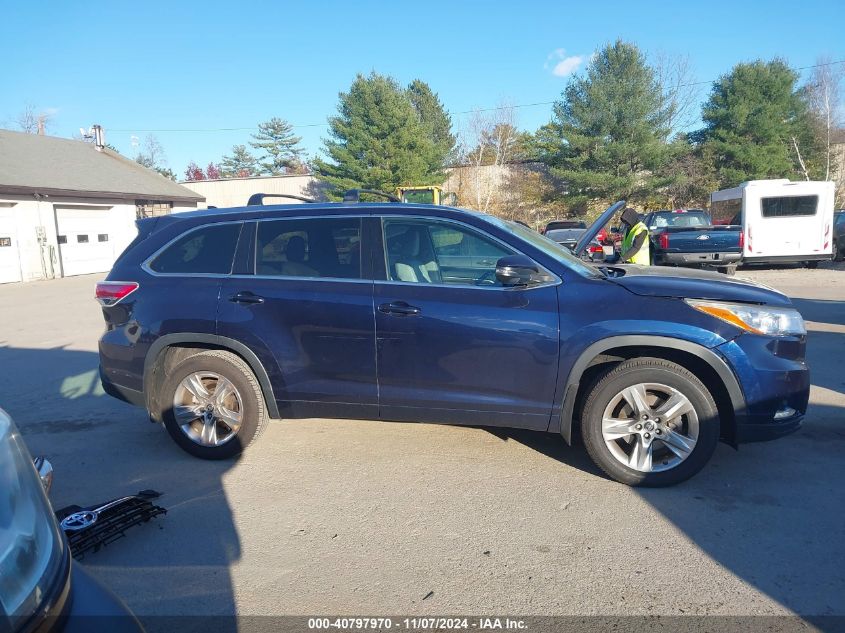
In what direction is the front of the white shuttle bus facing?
away from the camera

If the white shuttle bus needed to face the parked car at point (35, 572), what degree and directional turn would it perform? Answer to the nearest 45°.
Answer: approximately 180°

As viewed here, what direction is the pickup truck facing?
away from the camera

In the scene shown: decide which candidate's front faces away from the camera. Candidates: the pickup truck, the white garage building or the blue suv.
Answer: the pickup truck

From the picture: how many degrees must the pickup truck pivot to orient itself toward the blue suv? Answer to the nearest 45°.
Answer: approximately 180°

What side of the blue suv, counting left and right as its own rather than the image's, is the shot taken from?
right

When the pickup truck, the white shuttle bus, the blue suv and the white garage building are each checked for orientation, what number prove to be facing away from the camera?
2

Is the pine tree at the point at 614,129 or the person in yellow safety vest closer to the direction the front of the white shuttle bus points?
the pine tree

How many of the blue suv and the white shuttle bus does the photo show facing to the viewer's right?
1

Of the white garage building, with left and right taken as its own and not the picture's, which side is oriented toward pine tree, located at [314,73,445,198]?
left

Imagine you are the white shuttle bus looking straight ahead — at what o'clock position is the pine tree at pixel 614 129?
The pine tree is roughly at 11 o'clock from the white shuttle bus.

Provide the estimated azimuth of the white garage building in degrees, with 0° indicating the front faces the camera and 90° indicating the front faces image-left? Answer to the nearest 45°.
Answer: approximately 315°
